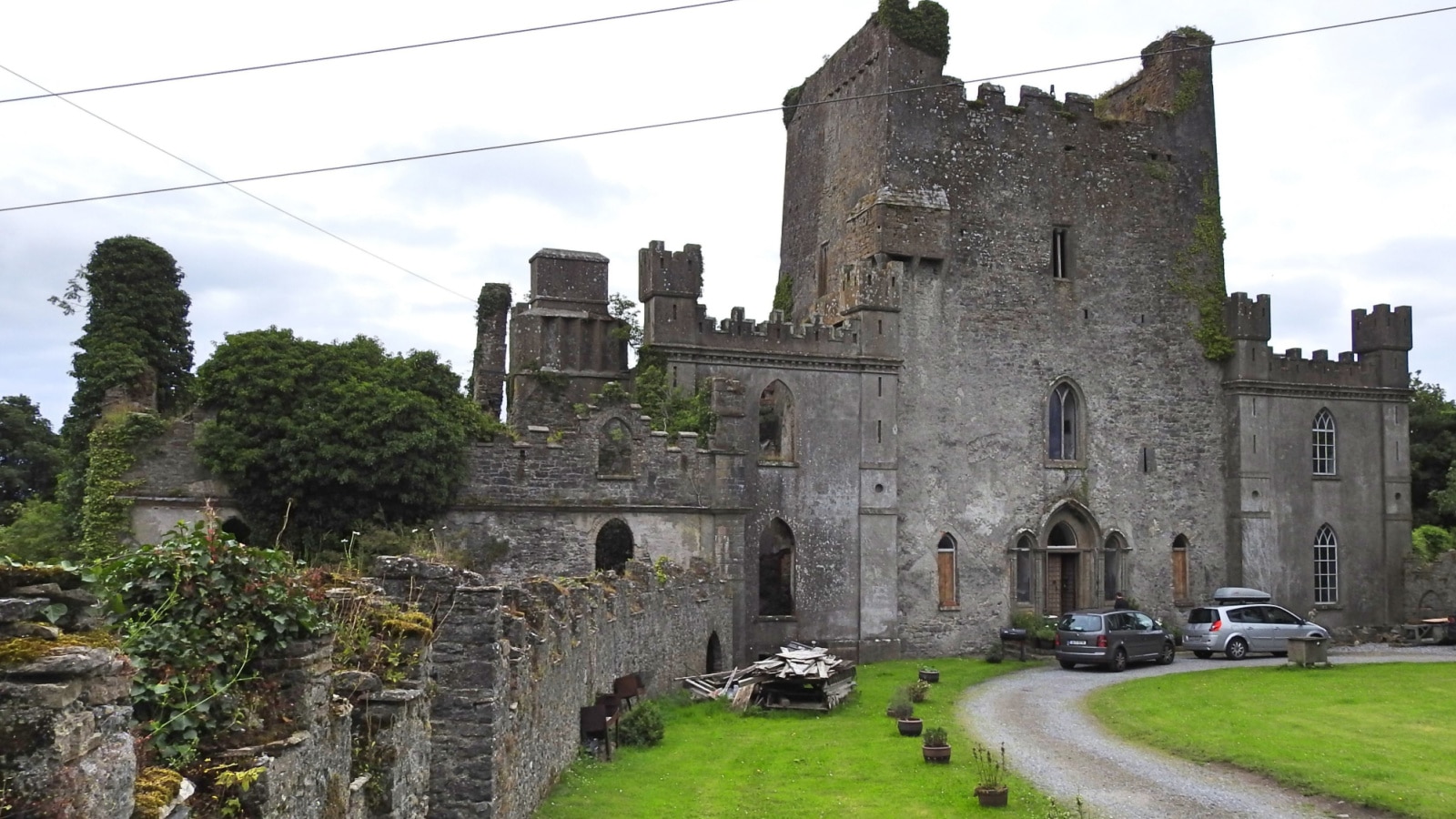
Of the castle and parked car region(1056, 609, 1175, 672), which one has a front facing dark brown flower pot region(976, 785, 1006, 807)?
the castle

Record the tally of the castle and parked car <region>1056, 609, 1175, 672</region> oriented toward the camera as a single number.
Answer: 1

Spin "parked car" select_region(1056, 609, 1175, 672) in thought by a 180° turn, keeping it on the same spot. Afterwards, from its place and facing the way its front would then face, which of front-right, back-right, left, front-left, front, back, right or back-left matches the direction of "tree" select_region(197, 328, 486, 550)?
front

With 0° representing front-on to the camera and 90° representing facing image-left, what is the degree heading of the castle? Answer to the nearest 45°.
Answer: approximately 0°

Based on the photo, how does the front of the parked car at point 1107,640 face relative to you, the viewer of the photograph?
facing away from the viewer and to the right of the viewer

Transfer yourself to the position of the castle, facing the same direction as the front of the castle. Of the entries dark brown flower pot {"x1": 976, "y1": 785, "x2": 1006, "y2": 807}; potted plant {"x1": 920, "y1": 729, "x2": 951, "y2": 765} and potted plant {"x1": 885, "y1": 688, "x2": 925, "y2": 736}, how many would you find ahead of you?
3

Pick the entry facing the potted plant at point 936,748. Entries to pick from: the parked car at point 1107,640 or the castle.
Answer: the castle

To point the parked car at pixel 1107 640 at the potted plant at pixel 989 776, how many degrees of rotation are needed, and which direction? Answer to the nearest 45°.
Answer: approximately 135° to its right

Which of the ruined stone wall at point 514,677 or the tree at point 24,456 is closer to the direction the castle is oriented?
the ruined stone wall

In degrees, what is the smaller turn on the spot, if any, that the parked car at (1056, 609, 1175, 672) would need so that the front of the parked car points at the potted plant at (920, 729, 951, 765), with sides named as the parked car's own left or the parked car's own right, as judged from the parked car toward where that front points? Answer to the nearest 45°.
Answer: approximately 135° to the parked car's own right

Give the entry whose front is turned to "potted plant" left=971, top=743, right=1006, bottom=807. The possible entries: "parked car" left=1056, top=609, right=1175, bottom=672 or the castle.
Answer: the castle
